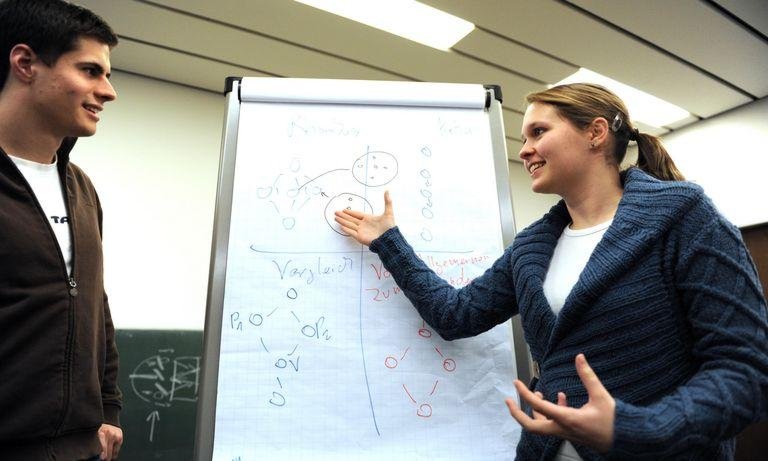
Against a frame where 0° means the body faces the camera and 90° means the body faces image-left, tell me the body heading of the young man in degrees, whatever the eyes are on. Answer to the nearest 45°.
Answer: approximately 315°

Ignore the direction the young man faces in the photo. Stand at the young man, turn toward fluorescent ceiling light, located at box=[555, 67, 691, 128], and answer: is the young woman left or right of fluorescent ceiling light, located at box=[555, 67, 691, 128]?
right

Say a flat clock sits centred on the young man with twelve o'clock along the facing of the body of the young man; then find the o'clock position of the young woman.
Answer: The young woman is roughly at 12 o'clock from the young man.

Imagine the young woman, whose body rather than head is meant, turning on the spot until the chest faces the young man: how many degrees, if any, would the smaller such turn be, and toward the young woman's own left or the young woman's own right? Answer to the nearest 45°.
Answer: approximately 45° to the young woman's own right

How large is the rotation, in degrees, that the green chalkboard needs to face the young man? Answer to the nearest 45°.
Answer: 0° — it already faces them

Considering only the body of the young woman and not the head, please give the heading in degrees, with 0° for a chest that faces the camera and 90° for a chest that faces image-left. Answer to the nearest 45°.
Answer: approximately 45°

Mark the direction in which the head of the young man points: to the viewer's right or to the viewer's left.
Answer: to the viewer's right

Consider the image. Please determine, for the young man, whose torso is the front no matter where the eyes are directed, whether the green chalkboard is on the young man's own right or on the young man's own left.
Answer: on the young man's own left
